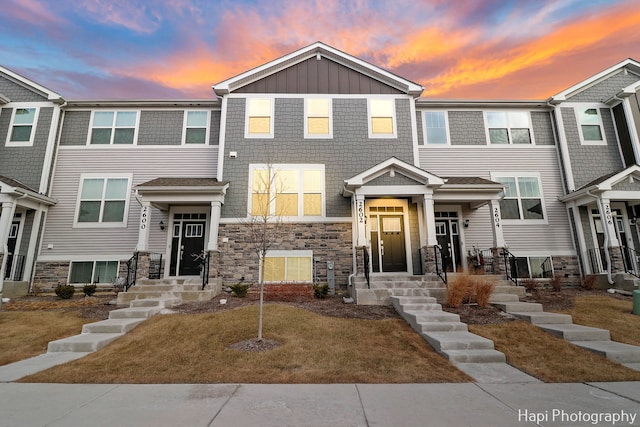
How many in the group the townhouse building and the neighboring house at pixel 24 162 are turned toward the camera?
2

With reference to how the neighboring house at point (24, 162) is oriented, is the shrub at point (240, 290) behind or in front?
in front

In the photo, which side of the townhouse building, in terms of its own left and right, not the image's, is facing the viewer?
front

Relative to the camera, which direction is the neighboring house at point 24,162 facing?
toward the camera

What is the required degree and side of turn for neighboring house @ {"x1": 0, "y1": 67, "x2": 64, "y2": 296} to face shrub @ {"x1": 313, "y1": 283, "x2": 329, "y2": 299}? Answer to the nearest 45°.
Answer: approximately 45° to its left

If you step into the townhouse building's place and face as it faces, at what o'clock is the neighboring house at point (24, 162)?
The neighboring house is roughly at 3 o'clock from the townhouse building.
